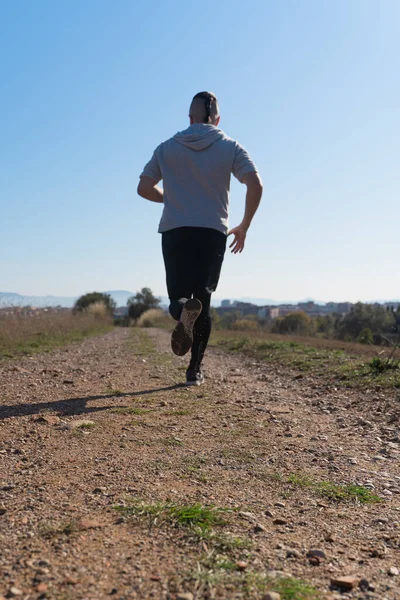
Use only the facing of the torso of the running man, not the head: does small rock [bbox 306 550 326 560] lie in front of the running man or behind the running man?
behind

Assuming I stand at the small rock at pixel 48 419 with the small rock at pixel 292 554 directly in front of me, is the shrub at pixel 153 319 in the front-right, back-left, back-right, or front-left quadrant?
back-left

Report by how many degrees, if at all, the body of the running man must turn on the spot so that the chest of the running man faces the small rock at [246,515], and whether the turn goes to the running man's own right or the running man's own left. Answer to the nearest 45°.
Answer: approximately 180°

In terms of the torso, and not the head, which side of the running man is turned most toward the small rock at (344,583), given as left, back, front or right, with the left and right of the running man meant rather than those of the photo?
back

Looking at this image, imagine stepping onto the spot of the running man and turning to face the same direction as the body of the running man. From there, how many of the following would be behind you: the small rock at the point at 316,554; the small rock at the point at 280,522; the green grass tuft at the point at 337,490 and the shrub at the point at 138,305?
3

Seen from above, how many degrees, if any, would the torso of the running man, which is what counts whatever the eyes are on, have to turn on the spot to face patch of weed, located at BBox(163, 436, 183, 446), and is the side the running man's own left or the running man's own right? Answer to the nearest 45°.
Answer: approximately 180°

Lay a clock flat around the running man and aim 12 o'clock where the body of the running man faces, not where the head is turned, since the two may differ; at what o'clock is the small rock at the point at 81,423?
The small rock is roughly at 7 o'clock from the running man.

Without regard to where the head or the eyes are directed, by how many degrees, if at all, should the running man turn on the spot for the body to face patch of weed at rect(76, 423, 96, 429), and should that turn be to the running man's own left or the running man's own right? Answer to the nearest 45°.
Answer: approximately 180°

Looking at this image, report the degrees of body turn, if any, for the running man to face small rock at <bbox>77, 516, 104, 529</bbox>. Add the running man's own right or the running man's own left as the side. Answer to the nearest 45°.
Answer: approximately 180°

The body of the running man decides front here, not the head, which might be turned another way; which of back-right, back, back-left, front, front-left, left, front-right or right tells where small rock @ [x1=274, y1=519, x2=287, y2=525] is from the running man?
back

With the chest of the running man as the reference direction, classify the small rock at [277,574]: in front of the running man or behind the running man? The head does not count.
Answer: behind

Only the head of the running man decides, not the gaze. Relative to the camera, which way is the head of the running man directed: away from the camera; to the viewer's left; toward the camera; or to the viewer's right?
away from the camera

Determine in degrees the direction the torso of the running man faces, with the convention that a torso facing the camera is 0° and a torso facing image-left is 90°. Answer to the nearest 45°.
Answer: approximately 180°

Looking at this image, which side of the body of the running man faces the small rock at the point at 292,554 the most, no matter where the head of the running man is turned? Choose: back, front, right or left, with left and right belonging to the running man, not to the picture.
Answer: back

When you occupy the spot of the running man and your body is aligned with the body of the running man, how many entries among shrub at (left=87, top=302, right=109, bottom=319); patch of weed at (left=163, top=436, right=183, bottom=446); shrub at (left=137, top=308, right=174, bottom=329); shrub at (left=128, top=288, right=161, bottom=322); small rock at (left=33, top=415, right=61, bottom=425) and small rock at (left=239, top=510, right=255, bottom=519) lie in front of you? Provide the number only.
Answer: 3
